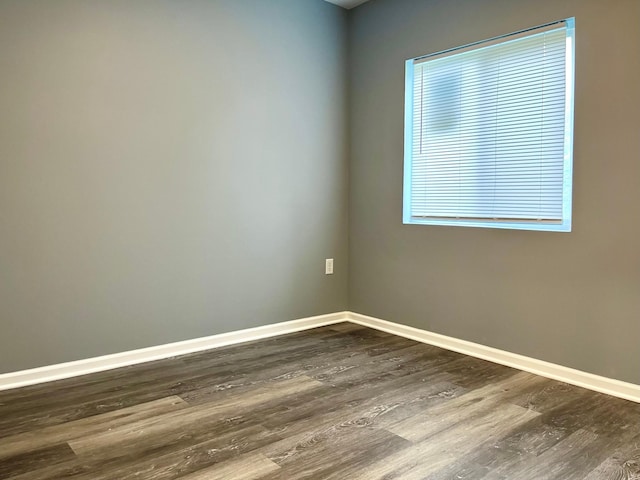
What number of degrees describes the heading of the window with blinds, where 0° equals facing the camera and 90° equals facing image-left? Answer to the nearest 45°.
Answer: approximately 45°
